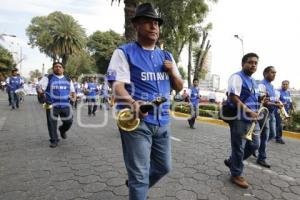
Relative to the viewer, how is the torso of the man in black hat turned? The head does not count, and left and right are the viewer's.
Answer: facing the viewer and to the right of the viewer

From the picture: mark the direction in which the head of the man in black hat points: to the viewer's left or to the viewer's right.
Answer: to the viewer's right

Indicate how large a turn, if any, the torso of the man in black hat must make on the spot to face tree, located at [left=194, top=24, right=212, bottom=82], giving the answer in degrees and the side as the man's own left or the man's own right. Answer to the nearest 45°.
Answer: approximately 135° to the man's own left

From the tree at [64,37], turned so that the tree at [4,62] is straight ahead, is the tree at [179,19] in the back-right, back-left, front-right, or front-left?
back-left

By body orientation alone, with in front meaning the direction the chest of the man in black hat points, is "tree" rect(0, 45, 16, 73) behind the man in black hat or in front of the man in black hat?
behind

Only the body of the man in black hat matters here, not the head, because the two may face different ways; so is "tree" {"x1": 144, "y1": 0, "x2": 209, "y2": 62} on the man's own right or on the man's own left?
on the man's own left
